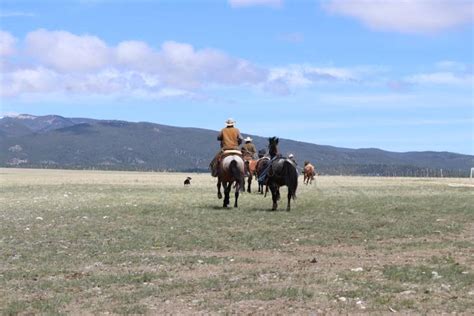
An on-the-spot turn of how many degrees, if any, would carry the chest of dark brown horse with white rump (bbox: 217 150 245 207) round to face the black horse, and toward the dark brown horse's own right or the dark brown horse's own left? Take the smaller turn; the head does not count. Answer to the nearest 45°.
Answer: approximately 90° to the dark brown horse's own right

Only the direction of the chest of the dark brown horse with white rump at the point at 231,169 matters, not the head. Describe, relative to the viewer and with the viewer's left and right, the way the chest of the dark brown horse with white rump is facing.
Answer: facing away from the viewer
